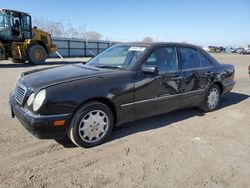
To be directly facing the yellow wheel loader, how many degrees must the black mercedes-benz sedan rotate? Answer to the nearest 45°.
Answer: approximately 90° to its right

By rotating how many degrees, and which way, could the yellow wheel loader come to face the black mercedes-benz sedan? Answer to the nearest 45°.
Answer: approximately 90° to its left

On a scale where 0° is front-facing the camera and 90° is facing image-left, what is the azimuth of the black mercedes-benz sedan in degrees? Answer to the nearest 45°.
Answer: approximately 45°

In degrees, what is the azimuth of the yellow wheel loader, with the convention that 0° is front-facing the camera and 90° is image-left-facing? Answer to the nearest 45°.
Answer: approximately 90°
